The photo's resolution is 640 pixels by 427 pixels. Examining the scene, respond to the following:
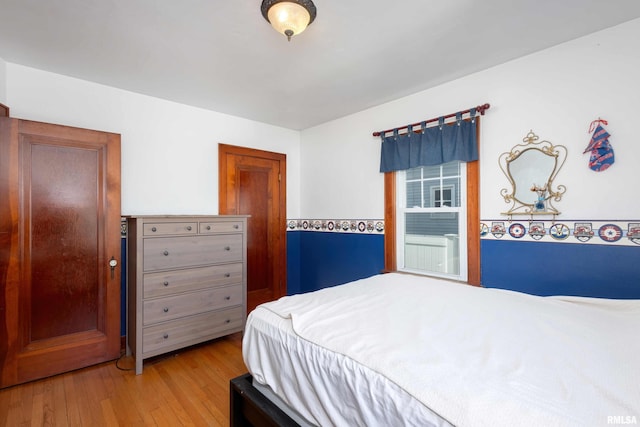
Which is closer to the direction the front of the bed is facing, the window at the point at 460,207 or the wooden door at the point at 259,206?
the wooden door

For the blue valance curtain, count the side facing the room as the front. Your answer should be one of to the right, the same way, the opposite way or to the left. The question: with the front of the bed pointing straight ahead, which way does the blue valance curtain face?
to the left

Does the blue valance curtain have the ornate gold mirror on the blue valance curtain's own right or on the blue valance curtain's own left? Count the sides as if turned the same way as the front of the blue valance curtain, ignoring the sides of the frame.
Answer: on the blue valance curtain's own left

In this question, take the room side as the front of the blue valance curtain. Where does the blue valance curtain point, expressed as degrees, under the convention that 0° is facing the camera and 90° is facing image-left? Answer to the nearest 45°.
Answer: approximately 45°

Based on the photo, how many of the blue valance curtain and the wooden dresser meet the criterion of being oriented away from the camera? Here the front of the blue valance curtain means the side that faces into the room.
0

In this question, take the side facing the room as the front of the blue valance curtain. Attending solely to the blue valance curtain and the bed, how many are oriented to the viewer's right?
0

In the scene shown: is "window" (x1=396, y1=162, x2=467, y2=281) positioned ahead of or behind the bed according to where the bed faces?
ahead
